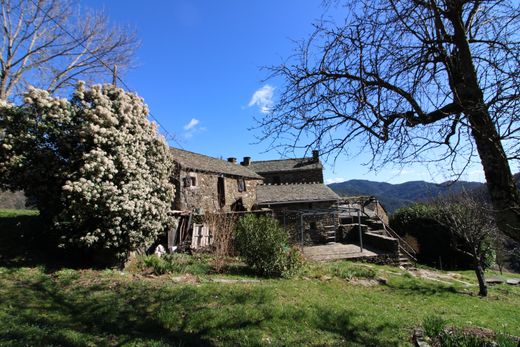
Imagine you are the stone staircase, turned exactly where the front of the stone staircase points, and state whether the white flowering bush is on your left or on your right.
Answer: on your right

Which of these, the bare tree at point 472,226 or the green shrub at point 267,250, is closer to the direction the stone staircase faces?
the bare tree

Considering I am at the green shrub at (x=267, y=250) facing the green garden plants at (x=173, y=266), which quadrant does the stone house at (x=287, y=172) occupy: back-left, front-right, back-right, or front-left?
back-right

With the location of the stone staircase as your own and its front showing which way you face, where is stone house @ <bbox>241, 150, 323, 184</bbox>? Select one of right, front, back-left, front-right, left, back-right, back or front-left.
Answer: back

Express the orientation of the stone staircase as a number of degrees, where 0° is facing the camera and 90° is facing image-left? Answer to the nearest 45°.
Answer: approximately 315°

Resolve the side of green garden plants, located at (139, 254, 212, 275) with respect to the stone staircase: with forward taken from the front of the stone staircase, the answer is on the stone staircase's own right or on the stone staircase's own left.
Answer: on the stone staircase's own right

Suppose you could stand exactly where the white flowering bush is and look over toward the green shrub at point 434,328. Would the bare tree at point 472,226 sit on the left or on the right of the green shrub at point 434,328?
left

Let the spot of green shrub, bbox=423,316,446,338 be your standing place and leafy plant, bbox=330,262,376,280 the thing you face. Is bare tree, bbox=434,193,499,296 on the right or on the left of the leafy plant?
right

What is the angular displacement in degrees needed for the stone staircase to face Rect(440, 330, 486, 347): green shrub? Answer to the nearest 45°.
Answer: approximately 45° to its right
